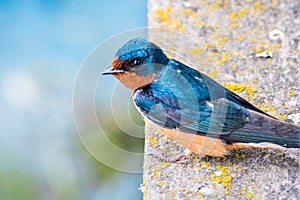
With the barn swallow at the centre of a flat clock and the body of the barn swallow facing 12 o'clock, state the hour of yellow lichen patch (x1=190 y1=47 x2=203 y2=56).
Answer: The yellow lichen patch is roughly at 3 o'clock from the barn swallow.

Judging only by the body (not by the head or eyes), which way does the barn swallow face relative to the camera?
to the viewer's left
